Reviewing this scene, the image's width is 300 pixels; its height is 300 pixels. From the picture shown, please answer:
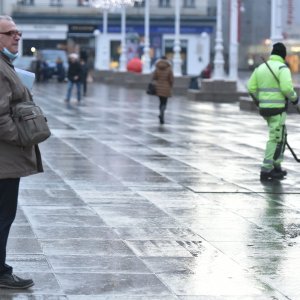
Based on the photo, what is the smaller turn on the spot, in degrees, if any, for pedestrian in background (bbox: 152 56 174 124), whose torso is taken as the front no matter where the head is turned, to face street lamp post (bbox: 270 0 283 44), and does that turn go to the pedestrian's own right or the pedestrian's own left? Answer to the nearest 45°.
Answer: approximately 45° to the pedestrian's own right

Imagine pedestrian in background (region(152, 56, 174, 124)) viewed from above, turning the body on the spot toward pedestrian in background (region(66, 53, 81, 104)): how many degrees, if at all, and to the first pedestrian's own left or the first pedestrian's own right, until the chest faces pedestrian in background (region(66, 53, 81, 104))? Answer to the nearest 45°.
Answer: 0° — they already face them

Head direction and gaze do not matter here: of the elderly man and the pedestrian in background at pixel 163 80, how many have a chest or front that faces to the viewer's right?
1

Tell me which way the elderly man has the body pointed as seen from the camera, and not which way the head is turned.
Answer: to the viewer's right

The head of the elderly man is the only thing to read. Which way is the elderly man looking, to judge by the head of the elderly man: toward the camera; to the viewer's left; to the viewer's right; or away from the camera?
to the viewer's right

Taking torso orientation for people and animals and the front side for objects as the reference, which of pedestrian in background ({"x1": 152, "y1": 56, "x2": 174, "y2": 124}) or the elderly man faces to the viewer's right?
the elderly man

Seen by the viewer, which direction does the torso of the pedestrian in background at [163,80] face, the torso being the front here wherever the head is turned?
away from the camera

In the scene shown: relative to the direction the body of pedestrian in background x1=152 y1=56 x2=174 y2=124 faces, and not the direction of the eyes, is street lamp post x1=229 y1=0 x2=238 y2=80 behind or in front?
in front

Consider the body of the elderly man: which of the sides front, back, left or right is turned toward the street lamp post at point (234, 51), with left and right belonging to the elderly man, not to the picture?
left

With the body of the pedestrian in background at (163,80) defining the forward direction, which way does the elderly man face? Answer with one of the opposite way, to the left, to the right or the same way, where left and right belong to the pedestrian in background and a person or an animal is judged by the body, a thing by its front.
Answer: to the right
